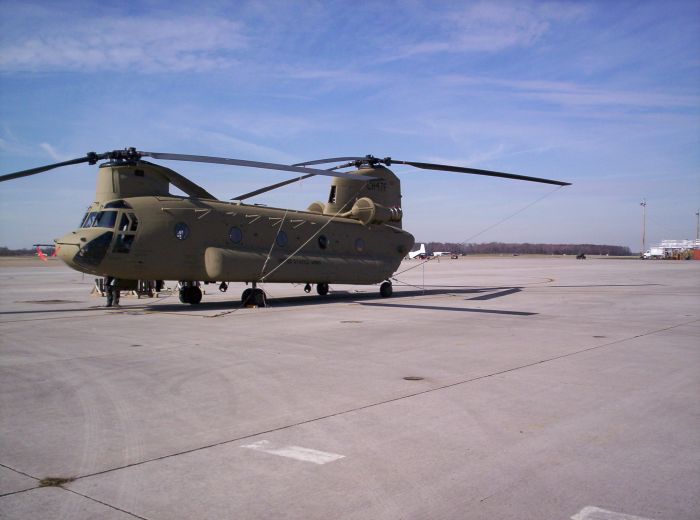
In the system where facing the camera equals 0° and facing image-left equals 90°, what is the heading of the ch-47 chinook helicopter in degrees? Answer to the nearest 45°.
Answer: approximately 45°

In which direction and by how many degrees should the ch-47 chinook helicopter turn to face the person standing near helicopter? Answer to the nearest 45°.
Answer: approximately 45° to its right
